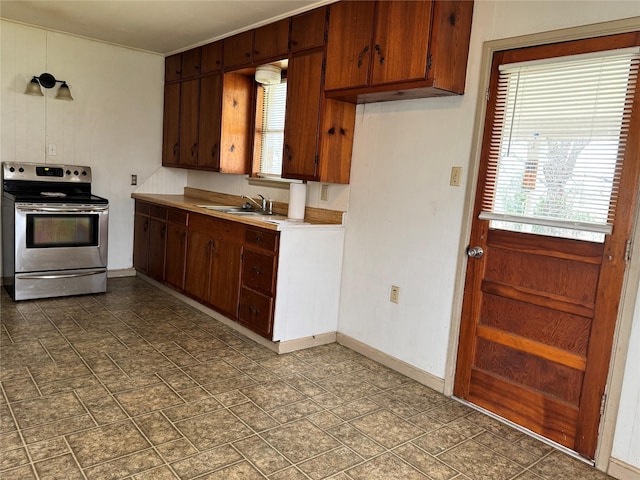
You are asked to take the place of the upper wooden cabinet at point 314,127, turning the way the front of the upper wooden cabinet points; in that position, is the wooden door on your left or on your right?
on your left

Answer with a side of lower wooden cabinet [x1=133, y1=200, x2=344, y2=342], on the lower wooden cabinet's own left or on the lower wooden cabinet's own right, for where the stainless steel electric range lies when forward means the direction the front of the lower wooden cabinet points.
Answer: on the lower wooden cabinet's own right

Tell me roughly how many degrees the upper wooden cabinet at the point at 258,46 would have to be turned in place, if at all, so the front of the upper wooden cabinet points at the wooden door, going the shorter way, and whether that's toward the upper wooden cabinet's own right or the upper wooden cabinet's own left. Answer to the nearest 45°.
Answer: approximately 90° to the upper wooden cabinet's own left

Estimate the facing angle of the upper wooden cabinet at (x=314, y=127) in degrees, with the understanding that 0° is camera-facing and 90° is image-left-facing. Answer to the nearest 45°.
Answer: approximately 45°

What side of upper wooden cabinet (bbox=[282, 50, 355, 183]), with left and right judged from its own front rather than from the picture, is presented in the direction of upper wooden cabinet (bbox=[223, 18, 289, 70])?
right

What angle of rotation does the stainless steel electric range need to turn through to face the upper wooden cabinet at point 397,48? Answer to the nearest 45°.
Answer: approximately 45° to its left

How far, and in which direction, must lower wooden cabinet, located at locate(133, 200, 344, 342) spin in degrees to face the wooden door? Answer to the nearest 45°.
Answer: approximately 90° to its left

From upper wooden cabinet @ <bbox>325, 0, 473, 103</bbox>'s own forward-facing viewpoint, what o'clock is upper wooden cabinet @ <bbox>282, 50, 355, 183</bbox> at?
upper wooden cabinet @ <bbox>282, 50, 355, 183</bbox> is roughly at 3 o'clock from upper wooden cabinet @ <bbox>325, 0, 473, 103</bbox>.

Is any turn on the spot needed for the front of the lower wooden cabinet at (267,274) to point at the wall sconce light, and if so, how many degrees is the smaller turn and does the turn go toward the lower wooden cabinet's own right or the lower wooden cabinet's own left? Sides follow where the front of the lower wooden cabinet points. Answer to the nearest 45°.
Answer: approximately 90° to the lower wooden cabinet's own right

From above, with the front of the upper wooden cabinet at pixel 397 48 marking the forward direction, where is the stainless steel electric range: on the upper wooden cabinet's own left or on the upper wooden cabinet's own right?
on the upper wooden cabinet's own right

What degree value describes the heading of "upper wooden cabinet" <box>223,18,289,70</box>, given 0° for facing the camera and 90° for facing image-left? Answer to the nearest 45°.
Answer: approximately 45°

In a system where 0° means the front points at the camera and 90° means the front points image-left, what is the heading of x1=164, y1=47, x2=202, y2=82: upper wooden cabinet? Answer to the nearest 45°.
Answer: approximately 45°
